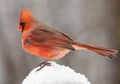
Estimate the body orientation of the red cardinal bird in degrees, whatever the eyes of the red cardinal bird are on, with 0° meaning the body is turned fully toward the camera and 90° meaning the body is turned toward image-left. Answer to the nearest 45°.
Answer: approximately 90°
